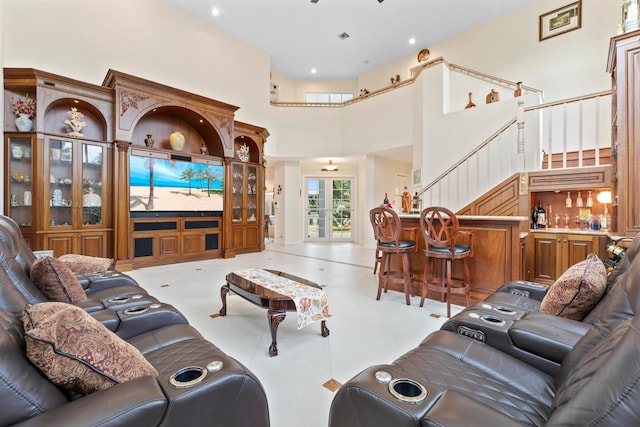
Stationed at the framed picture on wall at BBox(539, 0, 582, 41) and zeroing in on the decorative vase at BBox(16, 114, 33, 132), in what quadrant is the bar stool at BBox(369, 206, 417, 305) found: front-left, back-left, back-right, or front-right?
front-left

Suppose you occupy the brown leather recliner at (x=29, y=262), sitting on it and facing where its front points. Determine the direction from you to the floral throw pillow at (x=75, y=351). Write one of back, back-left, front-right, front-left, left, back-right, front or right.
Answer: right

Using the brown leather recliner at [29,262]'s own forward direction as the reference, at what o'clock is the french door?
The french door is roughly at 11 o'clock from the brown leather recliner.

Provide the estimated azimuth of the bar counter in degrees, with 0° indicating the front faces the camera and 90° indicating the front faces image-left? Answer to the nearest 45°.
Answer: approximately 45°

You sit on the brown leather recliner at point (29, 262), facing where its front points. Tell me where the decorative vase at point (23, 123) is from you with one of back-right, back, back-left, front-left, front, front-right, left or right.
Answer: left

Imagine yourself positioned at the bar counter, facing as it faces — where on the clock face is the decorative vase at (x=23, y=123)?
The decorative vase is roughly at 1 o'clock from the bar counter.

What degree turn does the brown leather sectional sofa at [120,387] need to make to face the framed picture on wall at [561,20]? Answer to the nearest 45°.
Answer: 0° — it already faces it

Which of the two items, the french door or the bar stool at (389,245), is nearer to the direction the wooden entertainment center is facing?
the bar stool

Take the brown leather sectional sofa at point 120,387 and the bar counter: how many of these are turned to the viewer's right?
1

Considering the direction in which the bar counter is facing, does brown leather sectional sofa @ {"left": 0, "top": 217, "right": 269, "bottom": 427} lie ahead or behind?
ahead

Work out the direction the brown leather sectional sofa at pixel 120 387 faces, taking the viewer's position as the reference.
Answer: facing to the right of the viewer

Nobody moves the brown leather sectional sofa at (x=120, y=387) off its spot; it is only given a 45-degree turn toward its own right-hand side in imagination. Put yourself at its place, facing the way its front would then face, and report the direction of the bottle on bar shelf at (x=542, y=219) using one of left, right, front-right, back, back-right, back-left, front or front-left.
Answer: front-left

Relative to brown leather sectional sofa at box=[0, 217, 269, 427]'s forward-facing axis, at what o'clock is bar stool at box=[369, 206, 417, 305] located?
The bar stool is roughly at 11 o'clock from the brown leather sectional sofa.

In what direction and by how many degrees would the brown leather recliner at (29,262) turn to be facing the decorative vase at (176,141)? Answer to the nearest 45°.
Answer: approximately 45° to its left
